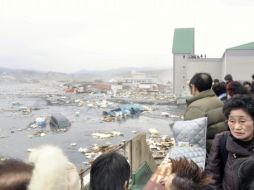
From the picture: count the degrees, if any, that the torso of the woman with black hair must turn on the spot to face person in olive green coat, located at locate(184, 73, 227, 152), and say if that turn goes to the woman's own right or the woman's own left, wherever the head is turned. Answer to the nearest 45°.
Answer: approximately 180°

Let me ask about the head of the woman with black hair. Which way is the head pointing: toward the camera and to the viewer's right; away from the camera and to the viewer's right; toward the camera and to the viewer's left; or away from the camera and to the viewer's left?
toward the camera and to the viewer's left

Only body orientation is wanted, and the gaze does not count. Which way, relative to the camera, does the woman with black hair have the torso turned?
toward the camera

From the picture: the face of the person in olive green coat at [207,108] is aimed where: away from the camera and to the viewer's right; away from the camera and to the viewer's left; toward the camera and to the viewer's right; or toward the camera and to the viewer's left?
away from the camera and to the viewer's left

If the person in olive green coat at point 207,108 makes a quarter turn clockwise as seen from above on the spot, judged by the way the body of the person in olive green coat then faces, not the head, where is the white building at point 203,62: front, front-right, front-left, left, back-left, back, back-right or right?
front-left

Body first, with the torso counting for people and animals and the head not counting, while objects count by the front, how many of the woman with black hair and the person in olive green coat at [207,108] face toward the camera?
1

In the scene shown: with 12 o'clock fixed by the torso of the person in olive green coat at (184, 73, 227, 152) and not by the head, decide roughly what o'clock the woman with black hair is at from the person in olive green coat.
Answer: The woman with black hair is roughly at 7 o'clock from the person in olive green coat.

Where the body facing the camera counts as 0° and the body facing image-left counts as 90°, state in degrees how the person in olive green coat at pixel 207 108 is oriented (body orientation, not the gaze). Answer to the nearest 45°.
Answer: approximately 135°

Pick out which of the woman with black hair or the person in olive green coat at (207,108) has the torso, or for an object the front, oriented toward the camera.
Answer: the woman with black hair

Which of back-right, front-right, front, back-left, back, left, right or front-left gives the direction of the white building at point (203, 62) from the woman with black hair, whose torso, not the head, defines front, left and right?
back
